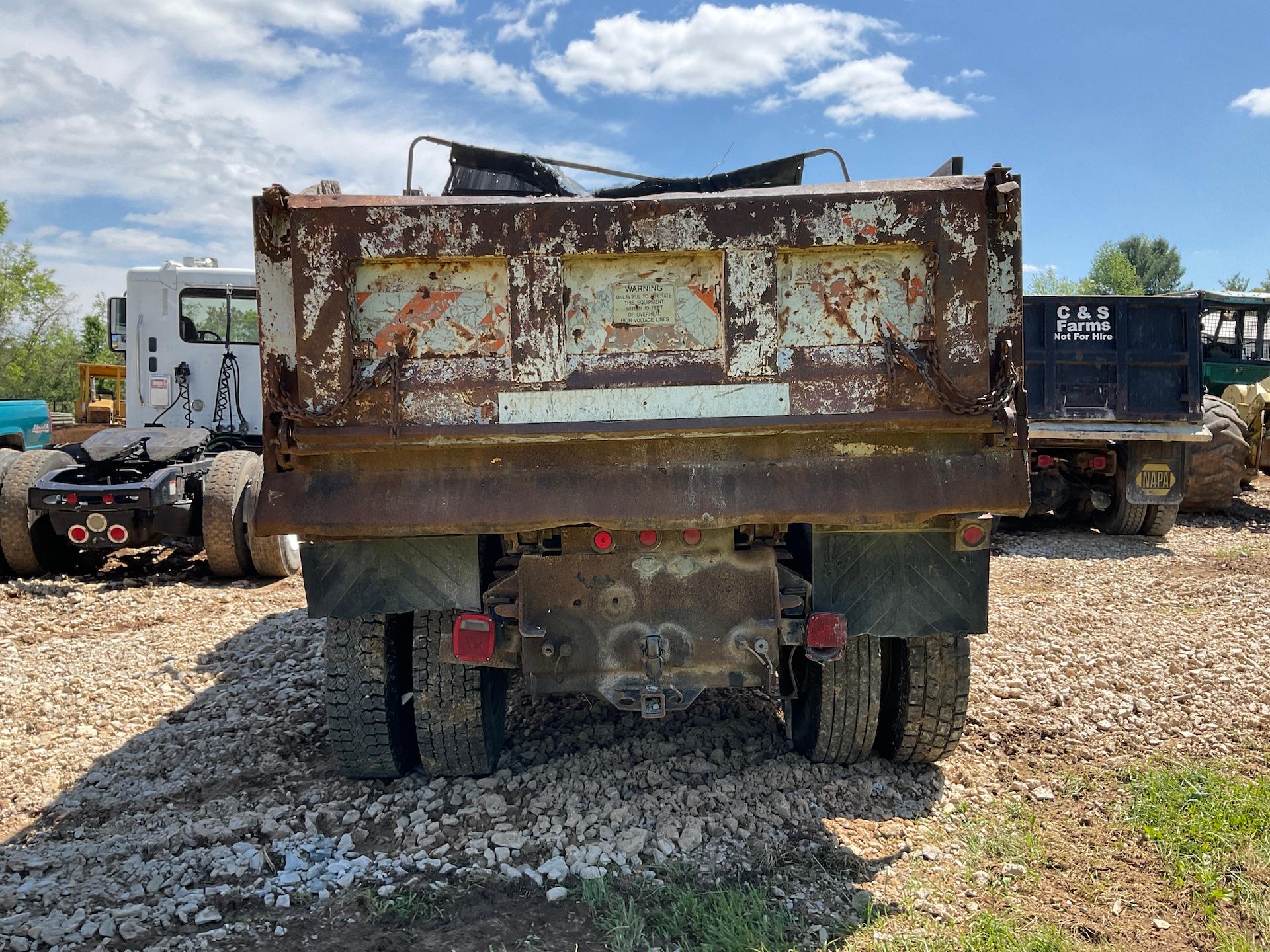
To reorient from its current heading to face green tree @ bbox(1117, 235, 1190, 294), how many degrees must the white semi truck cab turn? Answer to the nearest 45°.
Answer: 0° — it already faces it

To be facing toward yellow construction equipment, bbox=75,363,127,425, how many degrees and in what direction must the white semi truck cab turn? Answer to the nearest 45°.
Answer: approximately 45° to its left

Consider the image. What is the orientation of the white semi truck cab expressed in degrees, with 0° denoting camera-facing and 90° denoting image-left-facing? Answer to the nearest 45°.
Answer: approximately 225°
